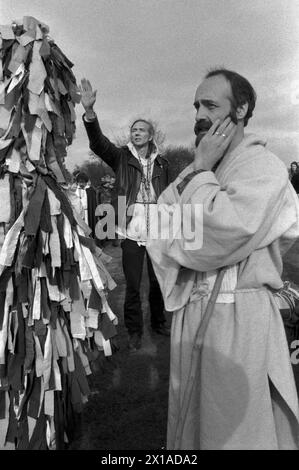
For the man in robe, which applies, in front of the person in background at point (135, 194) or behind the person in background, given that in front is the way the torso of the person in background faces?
in front

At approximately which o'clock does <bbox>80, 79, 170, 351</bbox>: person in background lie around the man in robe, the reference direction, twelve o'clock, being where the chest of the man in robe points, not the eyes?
The person in background is roughly at 4 o'clock from the man in robe.

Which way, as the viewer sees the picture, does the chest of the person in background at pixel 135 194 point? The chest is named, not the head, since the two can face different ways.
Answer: toward the camera

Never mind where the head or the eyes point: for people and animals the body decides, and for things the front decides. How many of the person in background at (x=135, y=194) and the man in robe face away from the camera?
0

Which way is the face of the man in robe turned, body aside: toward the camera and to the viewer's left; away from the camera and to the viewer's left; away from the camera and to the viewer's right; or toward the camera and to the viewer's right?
toward the camera and to the viewer's left

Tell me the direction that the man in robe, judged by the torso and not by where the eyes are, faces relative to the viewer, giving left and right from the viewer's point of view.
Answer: facing the viewer and to the left of the viewer
